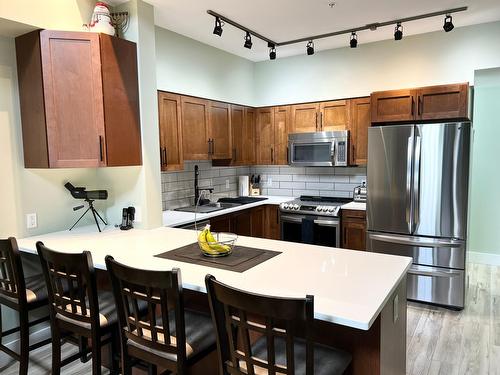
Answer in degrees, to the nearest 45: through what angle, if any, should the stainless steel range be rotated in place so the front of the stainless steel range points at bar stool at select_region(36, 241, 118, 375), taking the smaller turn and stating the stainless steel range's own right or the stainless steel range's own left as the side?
0° — it already faces it

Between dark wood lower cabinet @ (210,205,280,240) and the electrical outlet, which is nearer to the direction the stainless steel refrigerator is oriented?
the electrical outlet

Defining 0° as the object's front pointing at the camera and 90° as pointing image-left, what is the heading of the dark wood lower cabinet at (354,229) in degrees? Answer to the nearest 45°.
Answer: approximately 45°

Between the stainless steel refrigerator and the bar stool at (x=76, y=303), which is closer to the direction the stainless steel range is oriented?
the bar stool

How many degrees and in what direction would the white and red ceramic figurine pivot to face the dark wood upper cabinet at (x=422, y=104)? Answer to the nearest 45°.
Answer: approximately 90° to its left

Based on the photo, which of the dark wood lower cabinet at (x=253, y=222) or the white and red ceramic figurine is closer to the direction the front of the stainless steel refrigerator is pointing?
the white and red ceramic figurine

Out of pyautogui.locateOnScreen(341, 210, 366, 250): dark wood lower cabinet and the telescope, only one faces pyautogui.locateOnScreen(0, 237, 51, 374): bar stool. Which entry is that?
the dark wood lower cabinet

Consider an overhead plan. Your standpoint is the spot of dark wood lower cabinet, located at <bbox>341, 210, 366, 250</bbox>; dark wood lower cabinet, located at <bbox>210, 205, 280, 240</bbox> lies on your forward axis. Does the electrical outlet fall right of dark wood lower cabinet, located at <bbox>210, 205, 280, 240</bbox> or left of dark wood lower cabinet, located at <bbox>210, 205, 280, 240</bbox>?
left

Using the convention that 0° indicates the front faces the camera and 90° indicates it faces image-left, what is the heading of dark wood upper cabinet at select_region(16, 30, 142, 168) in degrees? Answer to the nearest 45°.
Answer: approximately 0°
